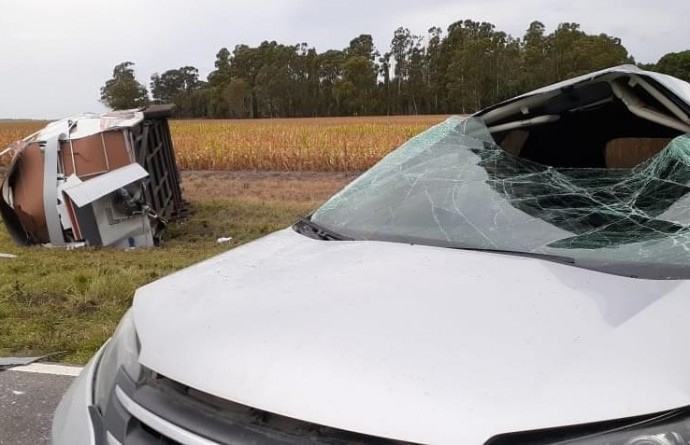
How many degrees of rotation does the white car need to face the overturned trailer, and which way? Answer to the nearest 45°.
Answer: approximately 90° to its right

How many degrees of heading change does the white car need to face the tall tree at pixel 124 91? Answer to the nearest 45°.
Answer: approximately 135° to its right

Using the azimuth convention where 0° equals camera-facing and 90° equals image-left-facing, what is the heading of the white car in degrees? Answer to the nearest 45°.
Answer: approximately 45°
